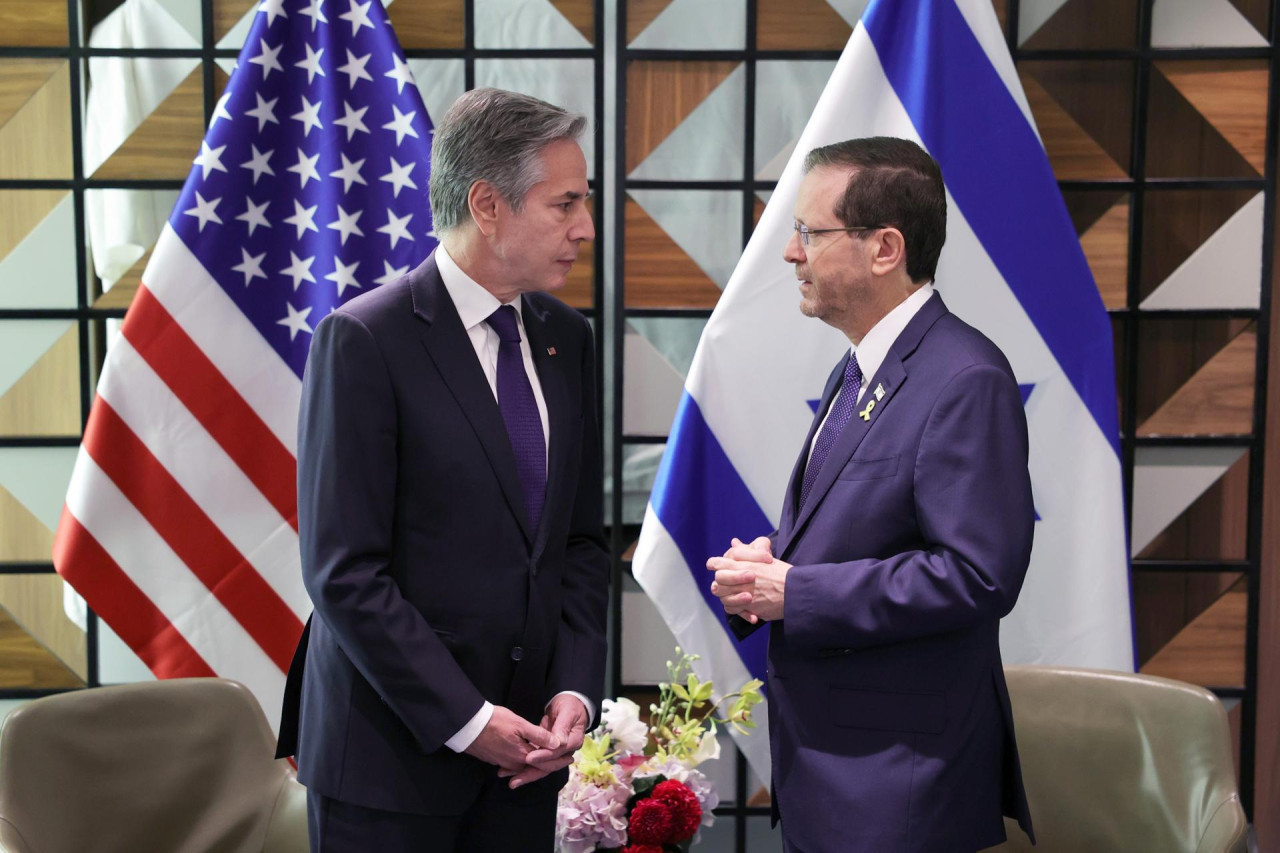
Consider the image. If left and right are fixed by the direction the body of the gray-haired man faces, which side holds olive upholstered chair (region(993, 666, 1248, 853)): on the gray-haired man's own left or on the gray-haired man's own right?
on the gray-haired man's own left

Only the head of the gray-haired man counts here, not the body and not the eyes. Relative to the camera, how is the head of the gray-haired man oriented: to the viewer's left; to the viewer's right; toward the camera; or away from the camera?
to the viewer's right

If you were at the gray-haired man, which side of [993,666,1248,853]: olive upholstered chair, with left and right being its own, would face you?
front

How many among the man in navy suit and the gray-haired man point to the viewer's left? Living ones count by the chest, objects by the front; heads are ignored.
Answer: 1

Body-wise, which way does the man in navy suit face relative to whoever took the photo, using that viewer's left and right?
facing to the left of the viewer

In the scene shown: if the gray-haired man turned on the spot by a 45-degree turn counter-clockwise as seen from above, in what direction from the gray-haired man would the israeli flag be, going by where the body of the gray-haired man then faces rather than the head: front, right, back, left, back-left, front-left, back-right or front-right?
front-left

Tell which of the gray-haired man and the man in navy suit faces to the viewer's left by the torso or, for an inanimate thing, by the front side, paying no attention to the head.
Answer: the man in navy suit

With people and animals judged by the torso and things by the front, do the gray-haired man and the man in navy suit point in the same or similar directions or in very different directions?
very different directions

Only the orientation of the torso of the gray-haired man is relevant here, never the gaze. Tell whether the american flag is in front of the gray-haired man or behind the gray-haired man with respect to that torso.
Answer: behind
